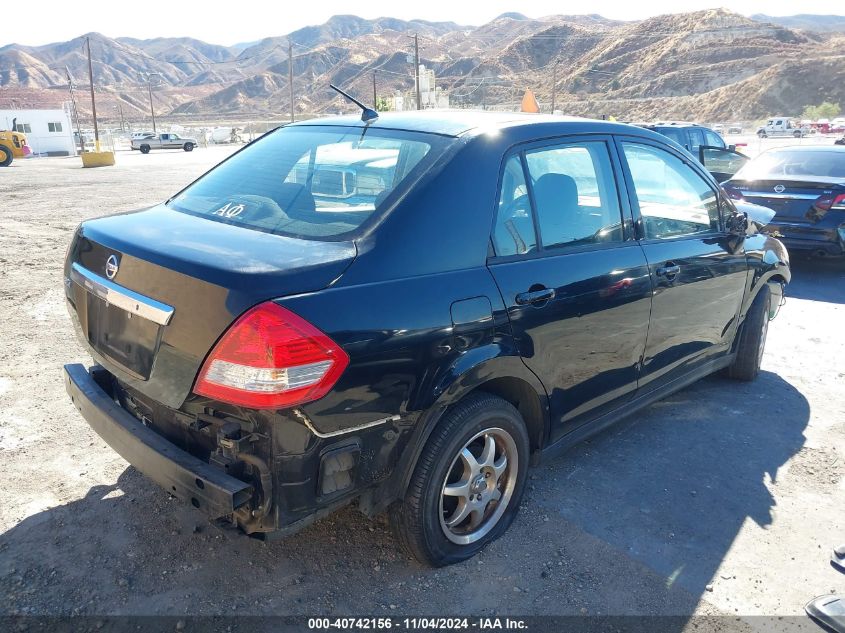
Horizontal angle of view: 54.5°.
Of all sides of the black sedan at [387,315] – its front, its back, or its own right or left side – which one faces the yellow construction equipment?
left

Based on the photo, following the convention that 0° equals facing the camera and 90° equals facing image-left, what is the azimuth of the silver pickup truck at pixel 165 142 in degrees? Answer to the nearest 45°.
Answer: approximately 270°

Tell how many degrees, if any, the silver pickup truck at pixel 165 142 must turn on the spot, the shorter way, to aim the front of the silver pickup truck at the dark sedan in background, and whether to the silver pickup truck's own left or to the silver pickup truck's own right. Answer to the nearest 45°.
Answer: approximately 90° to the silver pickup truck's own right

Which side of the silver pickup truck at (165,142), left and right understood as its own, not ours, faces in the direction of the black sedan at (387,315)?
right

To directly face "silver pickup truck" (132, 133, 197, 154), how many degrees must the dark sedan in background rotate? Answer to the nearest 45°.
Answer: approximately 90° to its left

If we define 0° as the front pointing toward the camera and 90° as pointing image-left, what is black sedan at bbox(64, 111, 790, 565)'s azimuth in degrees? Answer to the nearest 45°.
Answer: approximately 225°

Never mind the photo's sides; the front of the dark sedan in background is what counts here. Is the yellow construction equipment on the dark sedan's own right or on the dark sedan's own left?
on the dark sedan's own left

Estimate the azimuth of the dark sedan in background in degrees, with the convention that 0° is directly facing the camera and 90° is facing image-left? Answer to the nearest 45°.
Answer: approximately 225°

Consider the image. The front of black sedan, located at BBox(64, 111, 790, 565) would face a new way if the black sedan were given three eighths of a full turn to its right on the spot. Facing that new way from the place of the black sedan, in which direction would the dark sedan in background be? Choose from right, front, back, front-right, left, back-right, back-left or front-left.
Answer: back-left

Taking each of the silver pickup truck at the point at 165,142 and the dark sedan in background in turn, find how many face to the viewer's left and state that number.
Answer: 0
